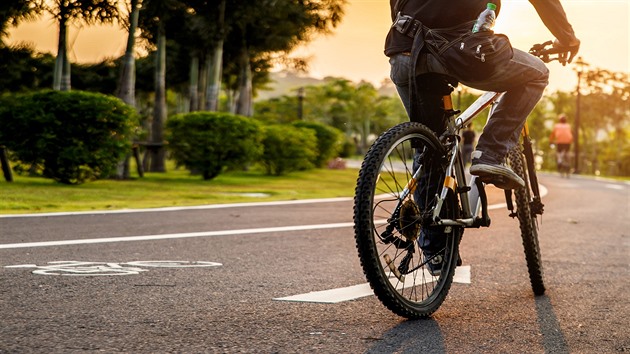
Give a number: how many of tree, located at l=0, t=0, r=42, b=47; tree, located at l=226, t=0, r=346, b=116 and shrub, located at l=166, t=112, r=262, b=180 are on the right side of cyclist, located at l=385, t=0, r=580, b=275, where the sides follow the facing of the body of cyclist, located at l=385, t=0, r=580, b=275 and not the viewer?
0

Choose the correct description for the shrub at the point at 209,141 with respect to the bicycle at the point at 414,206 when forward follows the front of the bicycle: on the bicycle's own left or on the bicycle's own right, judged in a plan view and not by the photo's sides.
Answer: on the bicycle's own left

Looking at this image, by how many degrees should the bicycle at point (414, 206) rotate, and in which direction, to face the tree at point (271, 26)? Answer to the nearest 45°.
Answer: approximately 45° to its left

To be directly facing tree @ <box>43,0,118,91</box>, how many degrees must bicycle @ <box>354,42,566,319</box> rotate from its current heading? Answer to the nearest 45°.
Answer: approximately 90° to its left

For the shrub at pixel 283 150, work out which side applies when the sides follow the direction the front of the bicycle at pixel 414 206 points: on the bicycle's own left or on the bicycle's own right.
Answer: on the bicycle's own left

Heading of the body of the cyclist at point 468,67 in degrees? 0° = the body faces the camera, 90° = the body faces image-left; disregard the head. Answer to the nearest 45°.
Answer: approximately 225°

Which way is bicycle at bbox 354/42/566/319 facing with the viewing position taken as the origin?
facing away from the viewer and to the right of the viewer

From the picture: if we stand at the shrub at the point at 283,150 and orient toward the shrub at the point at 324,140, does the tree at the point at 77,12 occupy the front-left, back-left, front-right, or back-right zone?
back-left
